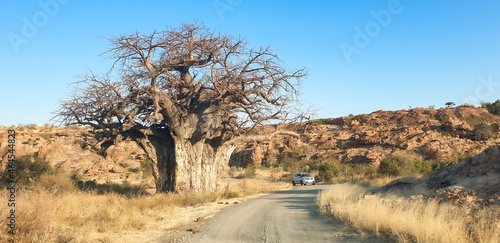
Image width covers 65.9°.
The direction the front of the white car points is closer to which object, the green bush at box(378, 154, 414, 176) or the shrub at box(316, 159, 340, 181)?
the green bush

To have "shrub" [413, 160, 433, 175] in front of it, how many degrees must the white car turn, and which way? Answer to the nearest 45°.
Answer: approximately 45° to its left

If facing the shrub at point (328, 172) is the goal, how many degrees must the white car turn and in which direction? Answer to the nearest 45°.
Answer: approximately 90° to its left

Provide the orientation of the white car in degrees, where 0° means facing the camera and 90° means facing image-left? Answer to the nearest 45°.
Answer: approximately 315°

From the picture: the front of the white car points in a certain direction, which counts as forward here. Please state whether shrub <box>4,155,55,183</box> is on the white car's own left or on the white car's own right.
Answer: on the white car's own right
